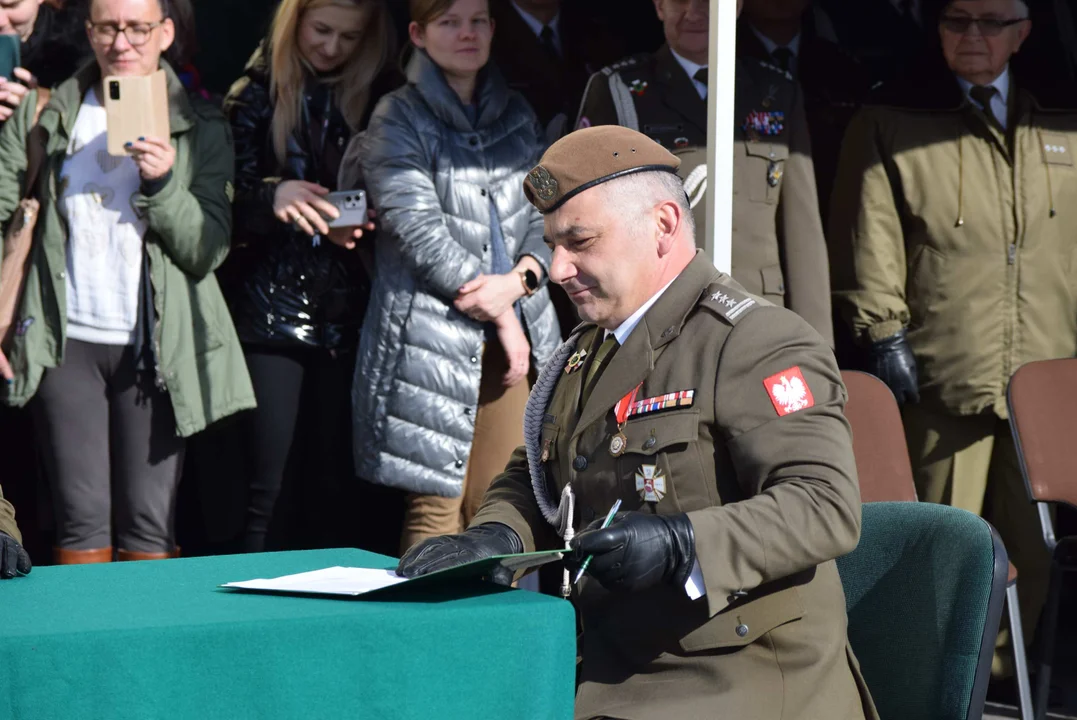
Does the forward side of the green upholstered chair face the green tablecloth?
yes

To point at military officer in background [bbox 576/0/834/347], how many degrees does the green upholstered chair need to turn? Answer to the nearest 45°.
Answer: approximately 135° to its right

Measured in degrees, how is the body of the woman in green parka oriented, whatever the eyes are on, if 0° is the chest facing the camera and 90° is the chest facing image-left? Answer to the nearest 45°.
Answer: approximately 0°

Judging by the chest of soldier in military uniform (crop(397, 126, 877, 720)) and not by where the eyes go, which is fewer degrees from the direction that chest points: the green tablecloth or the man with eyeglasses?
the green tablecloth

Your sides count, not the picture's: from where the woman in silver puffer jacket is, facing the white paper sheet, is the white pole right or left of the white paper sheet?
left

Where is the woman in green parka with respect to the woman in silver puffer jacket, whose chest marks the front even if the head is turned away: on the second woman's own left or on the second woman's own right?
on the second woman's own right

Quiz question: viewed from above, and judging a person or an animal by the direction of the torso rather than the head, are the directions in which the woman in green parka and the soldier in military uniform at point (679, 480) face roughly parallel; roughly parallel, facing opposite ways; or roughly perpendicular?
roughly perpendicular

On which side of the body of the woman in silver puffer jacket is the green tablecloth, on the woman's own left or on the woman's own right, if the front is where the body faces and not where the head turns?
on the woman's own right

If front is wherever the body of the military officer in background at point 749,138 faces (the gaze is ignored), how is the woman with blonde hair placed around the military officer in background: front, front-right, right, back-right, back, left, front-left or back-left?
right

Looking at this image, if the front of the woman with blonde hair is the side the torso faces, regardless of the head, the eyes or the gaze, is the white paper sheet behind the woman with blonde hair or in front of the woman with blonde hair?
in front

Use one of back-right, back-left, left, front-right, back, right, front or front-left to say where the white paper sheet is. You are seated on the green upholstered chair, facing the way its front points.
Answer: front

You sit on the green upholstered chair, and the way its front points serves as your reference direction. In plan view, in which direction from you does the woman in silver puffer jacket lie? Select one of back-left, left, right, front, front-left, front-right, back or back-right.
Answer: right

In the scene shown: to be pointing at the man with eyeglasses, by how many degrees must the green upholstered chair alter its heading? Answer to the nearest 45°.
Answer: approximately 135° to its right

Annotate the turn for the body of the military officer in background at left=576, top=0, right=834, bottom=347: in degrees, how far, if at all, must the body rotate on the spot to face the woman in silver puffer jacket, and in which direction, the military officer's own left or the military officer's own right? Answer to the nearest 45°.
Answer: approximately 90° to the military officer's own right

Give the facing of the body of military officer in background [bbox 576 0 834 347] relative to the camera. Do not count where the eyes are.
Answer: toward the camera

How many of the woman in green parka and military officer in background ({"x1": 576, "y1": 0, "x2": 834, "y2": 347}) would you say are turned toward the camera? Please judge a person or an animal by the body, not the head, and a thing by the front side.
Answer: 2
